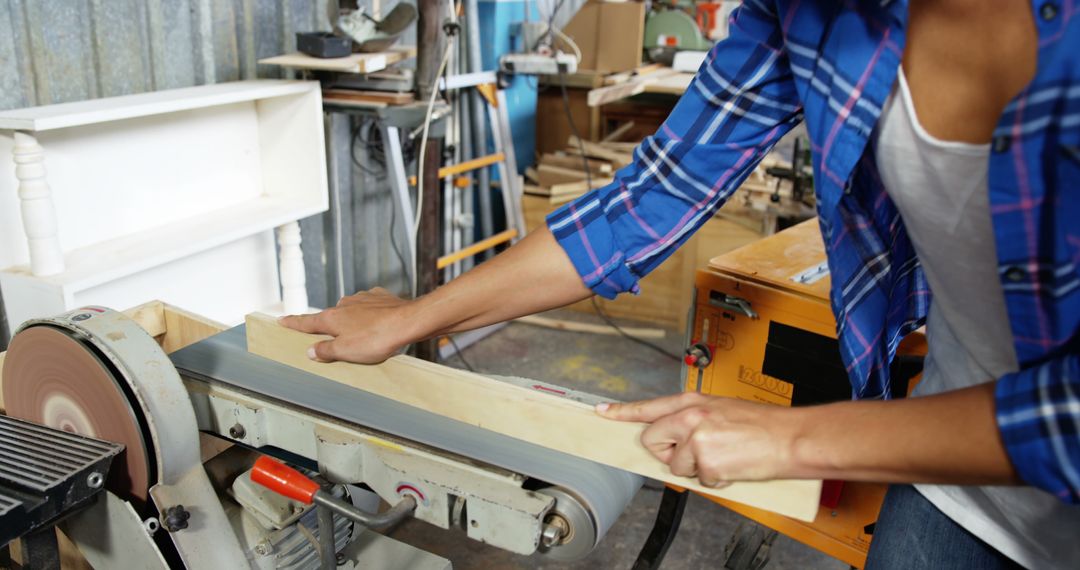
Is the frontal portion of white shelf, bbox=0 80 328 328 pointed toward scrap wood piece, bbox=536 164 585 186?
no

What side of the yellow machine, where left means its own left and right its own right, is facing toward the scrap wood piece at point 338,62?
right

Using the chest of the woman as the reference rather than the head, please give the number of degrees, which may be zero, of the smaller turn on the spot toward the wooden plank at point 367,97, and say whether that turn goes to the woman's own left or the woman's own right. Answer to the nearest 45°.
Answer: approximately 90° to the woman's own right

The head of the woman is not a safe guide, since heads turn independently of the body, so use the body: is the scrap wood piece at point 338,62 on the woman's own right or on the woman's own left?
on the woman's own right

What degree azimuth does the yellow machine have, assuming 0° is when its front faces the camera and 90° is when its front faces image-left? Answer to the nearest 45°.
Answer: approximately 45°

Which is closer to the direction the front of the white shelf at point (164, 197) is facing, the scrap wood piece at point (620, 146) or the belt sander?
the belt sander

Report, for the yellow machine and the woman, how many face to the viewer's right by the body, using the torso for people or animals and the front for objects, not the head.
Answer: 0

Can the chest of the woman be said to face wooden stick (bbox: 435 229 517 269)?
no

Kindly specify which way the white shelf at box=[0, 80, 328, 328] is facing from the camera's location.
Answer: facing the viewer and to the right of the viewer

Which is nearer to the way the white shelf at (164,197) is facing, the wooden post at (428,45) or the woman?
the woman

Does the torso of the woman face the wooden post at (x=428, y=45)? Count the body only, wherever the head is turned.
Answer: no

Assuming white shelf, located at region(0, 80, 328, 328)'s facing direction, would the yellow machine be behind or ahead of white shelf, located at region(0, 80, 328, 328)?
ahead

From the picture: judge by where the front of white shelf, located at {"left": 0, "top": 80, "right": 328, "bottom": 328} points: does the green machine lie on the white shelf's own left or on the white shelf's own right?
on the white shelf's own left

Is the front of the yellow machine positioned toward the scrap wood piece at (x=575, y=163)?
no

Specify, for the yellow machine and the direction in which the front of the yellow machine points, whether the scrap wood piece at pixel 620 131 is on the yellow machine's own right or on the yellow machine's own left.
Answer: on the yellow machine's own right

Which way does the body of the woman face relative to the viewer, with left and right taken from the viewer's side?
facing the viewer and to the left of the viewer
